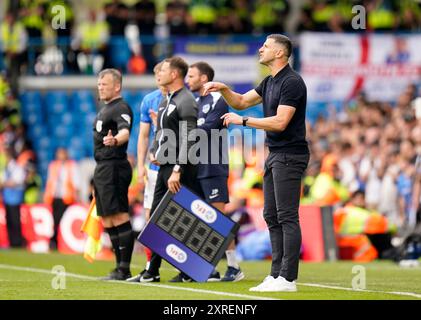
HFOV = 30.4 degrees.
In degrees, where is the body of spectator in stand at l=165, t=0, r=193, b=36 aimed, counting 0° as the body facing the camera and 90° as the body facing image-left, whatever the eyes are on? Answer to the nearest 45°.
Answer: approximately 0°

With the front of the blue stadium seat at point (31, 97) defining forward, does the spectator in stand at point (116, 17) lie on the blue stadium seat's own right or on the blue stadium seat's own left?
on the blue stadium seat's own left

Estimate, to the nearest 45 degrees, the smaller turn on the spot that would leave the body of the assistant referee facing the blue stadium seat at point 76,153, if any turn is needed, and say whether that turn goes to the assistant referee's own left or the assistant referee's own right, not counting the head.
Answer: approximately 135° to the assistant referee's own right

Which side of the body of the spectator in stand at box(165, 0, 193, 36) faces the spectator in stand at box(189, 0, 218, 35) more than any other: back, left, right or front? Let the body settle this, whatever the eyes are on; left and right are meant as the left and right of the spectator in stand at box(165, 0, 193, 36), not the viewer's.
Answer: left

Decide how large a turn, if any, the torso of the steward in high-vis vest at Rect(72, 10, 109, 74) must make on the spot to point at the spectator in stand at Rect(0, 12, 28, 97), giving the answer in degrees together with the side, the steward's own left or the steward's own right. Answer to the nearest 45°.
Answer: approximately 90° to the steward's own right

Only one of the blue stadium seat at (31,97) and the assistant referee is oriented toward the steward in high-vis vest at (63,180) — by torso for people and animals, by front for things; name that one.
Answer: the blue stadium seat
